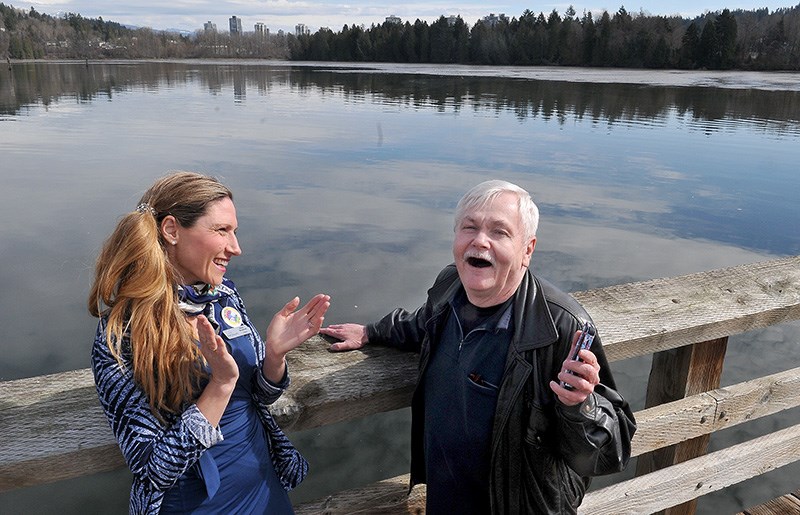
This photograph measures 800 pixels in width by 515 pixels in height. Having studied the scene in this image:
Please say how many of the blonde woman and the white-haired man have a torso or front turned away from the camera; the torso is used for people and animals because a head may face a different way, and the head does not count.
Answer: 0

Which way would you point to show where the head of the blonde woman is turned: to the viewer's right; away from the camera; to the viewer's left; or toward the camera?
to the viewer's right

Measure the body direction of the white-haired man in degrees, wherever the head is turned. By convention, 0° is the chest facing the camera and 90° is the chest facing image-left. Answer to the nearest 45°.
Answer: approximately 45°

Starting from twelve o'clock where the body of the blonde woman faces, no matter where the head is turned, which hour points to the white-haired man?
The white-haired man is roughly at 11 o'clock from the blonde woman.

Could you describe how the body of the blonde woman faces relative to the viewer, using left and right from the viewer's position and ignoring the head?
facing the viewer and to the right of the viewer

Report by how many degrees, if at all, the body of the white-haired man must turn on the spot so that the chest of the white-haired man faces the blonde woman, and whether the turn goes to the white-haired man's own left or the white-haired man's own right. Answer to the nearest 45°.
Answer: approximately 45° to the white-haired man's own right
